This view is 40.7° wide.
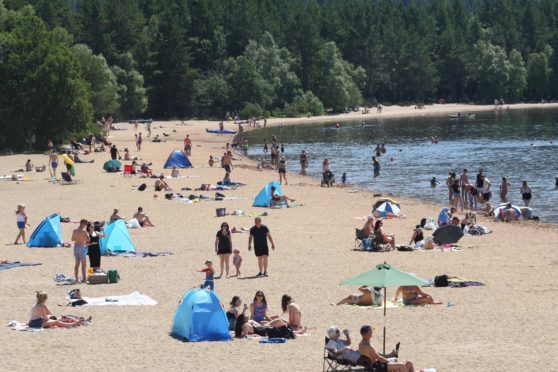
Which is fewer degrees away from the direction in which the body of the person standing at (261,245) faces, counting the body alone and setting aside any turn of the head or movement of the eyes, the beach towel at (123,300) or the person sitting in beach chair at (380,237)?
the beach towel

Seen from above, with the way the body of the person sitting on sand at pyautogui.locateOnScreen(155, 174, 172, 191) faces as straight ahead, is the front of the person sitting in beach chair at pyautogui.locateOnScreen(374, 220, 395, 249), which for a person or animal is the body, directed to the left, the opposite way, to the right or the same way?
the same way

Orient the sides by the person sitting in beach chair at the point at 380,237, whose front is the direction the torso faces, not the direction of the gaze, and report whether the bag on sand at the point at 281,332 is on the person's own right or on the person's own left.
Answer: on the person's own right

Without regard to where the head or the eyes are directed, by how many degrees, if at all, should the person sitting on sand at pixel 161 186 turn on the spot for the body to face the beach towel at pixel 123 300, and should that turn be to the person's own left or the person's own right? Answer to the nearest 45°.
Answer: approximately 90° to the person's own right

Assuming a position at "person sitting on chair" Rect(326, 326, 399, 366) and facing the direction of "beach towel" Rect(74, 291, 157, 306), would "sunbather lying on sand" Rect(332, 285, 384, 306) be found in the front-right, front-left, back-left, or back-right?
front-right

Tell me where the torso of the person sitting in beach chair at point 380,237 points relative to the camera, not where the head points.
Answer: to the viewer's right

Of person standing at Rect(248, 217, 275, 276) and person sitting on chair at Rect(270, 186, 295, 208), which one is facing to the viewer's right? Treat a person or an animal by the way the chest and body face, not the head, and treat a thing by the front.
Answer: the person sitting on chair

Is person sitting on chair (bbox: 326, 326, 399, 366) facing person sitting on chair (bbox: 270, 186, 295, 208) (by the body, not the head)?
no

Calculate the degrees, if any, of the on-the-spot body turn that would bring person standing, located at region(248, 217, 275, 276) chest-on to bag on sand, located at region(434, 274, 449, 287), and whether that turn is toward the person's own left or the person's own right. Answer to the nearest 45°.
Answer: approximately 90° to the person's own left

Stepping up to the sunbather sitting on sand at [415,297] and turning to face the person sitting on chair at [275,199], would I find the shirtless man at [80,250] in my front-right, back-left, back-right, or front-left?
front-left

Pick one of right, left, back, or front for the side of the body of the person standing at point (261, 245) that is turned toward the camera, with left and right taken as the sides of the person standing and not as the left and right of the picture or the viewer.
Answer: front

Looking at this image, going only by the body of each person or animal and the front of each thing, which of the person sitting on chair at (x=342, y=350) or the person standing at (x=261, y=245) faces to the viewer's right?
the person sitting on chair

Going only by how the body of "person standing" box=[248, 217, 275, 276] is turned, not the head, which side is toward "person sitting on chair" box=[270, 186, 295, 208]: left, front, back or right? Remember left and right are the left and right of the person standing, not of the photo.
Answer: back

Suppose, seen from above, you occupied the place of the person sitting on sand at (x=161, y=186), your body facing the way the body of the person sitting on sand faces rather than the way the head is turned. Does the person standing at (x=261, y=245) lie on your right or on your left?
on your right
